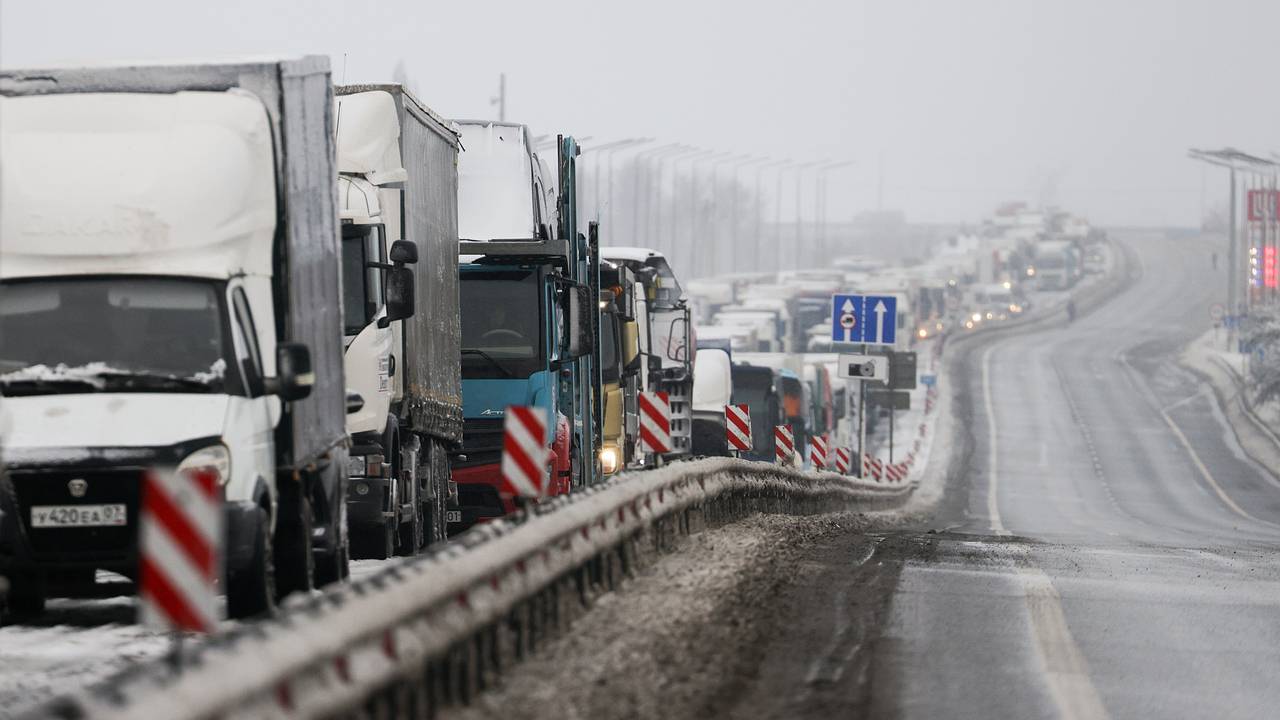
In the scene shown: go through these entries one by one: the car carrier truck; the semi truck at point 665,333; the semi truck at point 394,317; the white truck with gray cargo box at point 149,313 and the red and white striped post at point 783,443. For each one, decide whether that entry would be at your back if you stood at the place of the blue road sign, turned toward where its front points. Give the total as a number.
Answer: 0

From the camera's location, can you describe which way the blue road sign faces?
facing the viewer

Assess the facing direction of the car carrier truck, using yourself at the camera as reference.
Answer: facing the viewer

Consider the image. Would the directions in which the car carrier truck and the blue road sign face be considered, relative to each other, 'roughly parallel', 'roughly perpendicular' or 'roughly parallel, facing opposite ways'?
roughly parallel

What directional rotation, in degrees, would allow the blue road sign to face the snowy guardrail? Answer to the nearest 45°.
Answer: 0° — it already faces it

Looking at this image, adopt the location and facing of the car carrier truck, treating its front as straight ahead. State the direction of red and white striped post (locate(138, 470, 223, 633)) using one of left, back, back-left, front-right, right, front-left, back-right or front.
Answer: front

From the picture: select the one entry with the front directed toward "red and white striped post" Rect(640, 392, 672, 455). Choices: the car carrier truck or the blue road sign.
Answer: the blue road sign

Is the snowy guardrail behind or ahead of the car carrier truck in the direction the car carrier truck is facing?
ahead

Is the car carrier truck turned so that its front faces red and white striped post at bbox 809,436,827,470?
no

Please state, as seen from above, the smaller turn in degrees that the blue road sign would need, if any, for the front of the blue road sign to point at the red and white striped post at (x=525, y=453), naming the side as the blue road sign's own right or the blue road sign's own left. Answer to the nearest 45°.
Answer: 0° — it already faces it

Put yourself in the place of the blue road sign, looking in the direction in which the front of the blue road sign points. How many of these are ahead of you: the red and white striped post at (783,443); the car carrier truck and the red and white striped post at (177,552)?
3

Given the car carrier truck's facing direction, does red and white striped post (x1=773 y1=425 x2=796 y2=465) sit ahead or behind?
behind

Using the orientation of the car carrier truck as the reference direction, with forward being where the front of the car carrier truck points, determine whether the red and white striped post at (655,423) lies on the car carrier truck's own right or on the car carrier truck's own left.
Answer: on the car carrier truck's own left

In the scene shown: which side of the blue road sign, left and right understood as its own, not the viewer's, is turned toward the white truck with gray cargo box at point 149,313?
front

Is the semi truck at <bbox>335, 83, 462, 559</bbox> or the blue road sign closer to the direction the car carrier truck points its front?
the semi truck

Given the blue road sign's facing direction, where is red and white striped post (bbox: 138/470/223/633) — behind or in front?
in front

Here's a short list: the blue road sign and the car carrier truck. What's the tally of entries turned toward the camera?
2
